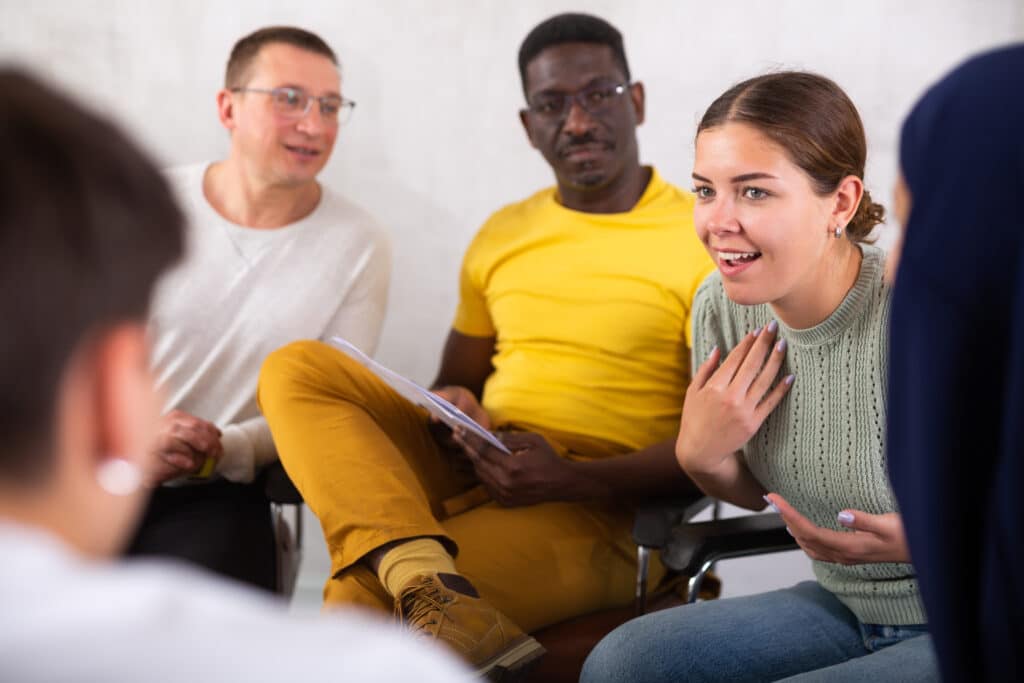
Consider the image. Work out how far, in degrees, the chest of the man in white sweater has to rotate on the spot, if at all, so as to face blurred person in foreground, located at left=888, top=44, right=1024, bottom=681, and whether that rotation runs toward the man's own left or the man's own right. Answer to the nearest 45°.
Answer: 0° — they already face them

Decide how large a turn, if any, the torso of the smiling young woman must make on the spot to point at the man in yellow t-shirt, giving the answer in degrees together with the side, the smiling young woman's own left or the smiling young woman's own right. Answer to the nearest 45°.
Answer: approximately 90° to the smiling young woman's own right

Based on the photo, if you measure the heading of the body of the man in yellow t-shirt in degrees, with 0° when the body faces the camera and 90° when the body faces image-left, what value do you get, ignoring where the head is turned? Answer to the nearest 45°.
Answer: approximately 45°

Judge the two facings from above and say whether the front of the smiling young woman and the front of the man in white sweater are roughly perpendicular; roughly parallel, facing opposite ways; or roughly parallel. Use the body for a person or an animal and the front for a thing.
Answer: roughly perpendicular

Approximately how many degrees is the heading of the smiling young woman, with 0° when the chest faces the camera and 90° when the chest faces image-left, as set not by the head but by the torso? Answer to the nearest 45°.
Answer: approximately 45°

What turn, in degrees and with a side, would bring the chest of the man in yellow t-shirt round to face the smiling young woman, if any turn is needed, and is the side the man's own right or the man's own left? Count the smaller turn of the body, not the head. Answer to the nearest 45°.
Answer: approximately 90° to the man's own left

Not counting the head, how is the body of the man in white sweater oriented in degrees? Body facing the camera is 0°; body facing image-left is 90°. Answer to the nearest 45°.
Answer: approximately 0°

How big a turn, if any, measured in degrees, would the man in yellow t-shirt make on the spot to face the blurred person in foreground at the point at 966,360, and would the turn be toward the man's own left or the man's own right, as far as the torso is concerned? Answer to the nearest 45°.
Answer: approximately 45° to the man's own left

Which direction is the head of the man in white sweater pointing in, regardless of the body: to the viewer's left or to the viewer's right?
to the viewer's right

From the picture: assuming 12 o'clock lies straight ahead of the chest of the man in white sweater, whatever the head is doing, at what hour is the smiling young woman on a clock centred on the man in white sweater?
The smiling young woman is roughly at 11 o'clock from the man in white sweater.
